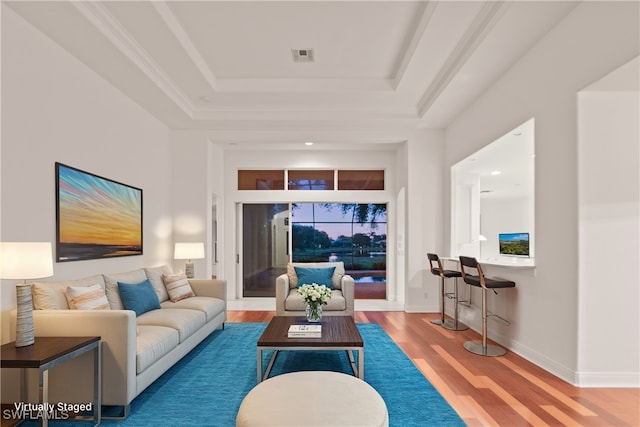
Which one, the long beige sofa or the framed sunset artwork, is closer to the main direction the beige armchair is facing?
the long beige sofa

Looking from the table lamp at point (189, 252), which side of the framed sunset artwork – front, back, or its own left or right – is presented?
left

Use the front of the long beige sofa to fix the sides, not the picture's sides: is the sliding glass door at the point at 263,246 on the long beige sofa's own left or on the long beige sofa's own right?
on the long beige sofa's own left

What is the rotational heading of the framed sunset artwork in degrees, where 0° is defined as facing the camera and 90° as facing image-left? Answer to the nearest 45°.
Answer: approximately 315°

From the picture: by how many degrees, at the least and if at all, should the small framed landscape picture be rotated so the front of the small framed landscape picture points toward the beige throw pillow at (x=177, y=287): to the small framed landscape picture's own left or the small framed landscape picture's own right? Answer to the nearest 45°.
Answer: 0° — it already faces it

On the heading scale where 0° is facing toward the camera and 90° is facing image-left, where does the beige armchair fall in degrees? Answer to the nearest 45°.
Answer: approximately 0°

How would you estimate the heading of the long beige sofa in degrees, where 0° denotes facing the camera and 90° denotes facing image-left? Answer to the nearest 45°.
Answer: approximately 315°

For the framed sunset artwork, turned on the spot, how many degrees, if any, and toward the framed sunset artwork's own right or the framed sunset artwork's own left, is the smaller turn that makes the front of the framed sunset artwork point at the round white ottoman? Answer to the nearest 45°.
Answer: approximately 45° to the framed sunset artwork's own right
